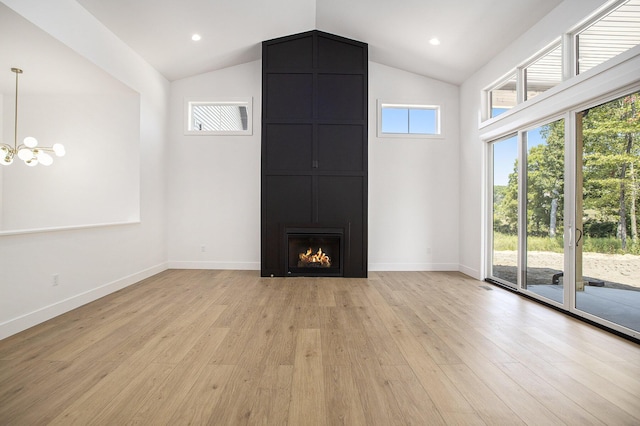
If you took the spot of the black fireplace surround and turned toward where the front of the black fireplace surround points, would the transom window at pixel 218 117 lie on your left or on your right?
on your right

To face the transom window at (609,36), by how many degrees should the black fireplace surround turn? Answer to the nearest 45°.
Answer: approximately 45° to its left

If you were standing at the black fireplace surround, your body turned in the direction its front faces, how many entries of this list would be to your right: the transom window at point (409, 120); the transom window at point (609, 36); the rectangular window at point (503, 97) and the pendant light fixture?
1

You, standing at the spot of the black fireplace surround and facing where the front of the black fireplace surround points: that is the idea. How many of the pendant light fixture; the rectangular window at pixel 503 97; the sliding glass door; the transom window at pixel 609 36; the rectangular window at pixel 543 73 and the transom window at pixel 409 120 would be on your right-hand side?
1

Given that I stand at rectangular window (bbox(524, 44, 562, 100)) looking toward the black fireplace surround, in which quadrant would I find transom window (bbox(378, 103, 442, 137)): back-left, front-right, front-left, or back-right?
front-right

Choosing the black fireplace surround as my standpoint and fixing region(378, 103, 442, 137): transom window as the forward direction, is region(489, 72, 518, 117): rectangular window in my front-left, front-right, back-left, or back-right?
front-right

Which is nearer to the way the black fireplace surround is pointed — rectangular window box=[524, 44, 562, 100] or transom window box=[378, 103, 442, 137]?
the rectangular window

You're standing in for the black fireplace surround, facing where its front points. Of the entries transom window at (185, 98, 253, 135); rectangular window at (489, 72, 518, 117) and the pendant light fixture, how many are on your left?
1

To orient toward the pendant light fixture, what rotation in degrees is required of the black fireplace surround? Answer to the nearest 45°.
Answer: approximately 90° to its right

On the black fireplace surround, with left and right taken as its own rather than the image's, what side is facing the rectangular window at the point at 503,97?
left

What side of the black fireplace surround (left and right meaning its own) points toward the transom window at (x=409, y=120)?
left

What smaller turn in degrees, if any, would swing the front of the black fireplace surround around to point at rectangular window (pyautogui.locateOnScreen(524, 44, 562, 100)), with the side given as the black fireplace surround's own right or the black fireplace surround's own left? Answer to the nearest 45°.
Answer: approximately 45° to the black fireplace surround's own left

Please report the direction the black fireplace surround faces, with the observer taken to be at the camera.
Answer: facing the viewer
